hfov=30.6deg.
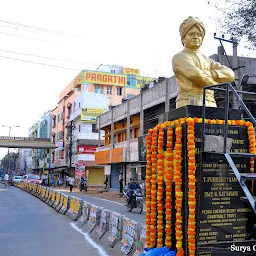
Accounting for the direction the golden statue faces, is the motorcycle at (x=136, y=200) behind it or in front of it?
behind

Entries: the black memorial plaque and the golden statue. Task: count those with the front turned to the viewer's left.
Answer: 0

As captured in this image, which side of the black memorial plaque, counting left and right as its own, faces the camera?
front
